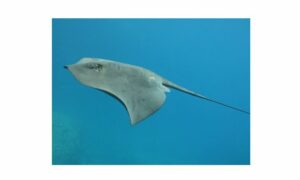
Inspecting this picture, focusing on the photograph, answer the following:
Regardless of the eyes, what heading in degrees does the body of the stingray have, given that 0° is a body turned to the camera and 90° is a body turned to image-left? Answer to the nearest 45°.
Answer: approximately 90°
